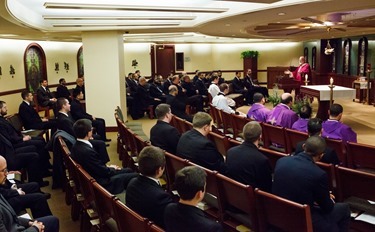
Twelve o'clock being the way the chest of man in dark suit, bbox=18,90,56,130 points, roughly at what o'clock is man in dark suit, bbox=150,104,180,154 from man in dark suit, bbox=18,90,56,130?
man in dark suit, bbox=150,104,180,154 is roughly at 2 o'clock from man in dark suit, bbox=18,90,56,130.

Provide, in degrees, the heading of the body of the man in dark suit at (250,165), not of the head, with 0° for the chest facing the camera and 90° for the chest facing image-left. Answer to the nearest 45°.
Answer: approximately 225°

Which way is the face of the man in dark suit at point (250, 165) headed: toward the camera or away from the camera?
away from the camera

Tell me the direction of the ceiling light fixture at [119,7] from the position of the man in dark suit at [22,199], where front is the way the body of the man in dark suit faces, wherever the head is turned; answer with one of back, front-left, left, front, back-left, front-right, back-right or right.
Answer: front-left

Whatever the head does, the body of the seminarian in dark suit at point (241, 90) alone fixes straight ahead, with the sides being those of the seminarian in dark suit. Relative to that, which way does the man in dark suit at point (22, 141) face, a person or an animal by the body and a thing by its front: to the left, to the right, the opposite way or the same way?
to the left

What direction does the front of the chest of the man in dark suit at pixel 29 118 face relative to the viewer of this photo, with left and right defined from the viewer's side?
facing to the right of the viewer

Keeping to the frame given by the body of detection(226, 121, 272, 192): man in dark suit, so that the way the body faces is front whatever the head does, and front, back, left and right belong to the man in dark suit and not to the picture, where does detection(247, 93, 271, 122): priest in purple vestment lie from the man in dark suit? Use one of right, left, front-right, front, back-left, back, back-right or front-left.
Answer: front-left

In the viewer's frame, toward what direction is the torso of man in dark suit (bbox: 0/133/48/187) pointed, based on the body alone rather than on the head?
to the viewer's right

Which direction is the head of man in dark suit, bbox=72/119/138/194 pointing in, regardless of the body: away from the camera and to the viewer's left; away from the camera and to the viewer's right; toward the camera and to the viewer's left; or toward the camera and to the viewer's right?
away from the camera and to the viewer's right

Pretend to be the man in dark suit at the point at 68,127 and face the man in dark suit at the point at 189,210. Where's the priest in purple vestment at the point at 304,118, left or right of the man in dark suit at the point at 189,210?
left

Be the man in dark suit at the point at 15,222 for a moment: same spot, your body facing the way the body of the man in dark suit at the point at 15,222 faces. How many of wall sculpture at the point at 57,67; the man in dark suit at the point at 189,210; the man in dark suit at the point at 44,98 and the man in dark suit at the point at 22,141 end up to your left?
3
